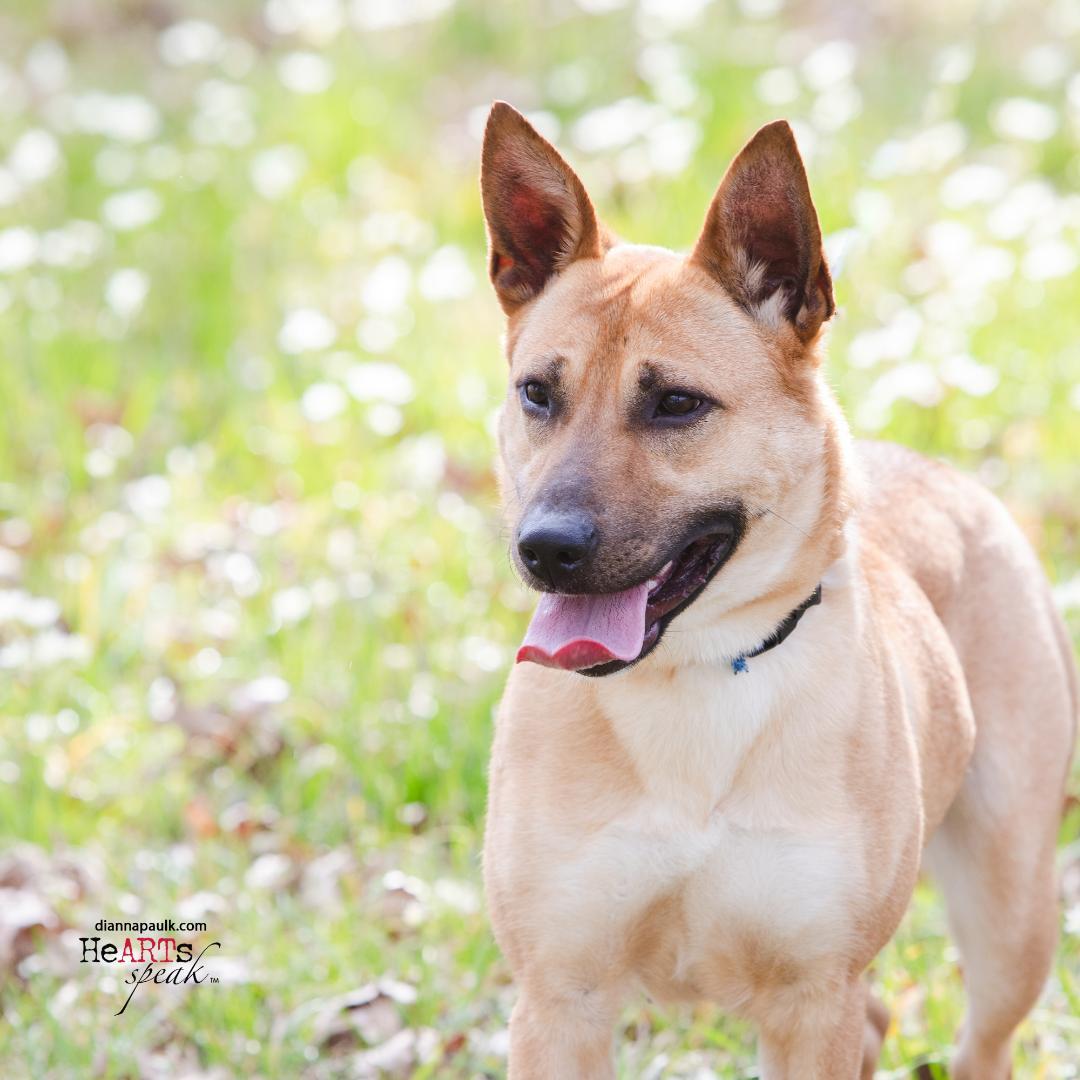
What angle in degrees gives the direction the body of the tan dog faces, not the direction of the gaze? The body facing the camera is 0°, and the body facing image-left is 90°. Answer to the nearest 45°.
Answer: approximately 45°
